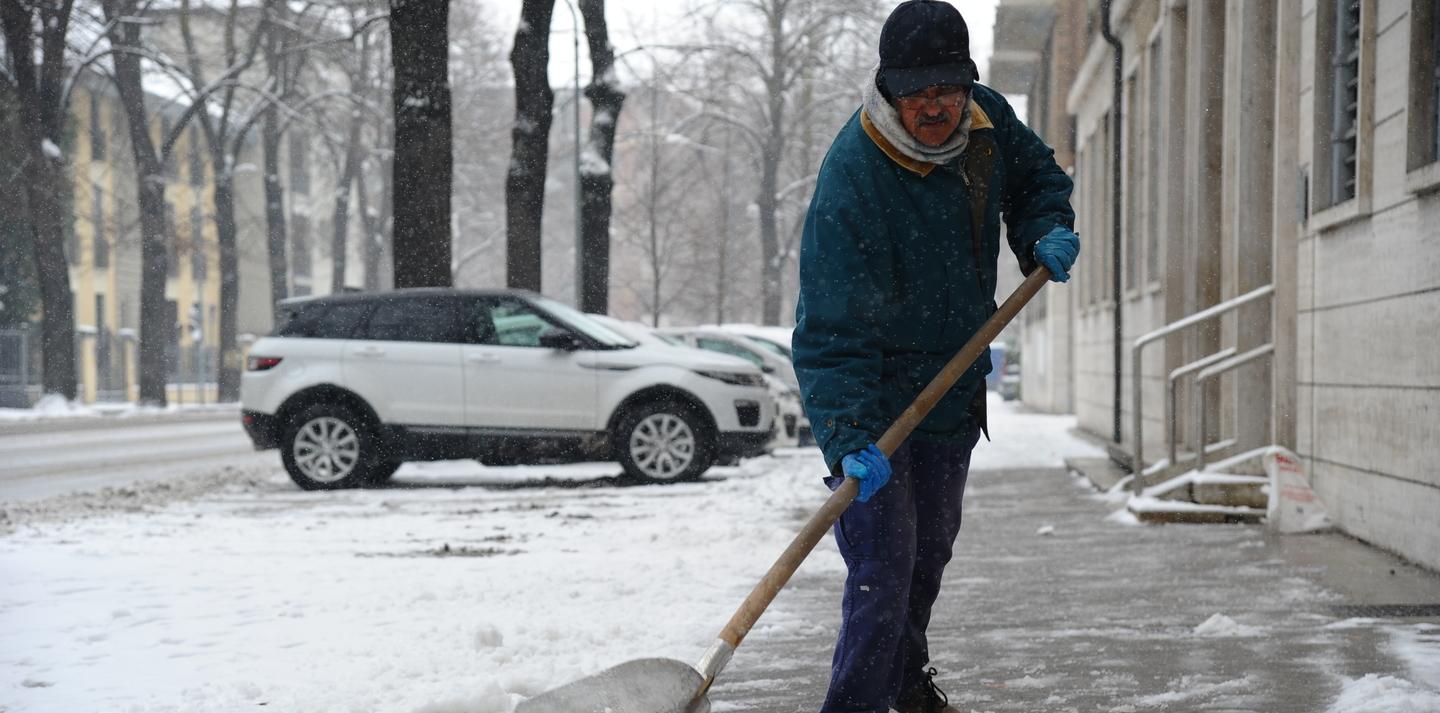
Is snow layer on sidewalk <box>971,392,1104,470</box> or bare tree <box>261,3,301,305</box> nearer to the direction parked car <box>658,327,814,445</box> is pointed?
the snow layer on sidewalk

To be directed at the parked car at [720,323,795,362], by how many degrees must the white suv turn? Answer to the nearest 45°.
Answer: approximately 45° to its left

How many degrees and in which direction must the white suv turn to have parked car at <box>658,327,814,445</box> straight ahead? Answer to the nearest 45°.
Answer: approximately 45° to its left

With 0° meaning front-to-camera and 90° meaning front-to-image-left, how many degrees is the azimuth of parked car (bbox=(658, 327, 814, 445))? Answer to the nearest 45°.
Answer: approximately 270°

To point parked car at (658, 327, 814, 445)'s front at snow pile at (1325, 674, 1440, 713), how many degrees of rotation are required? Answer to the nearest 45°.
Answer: approximately 90° to its right

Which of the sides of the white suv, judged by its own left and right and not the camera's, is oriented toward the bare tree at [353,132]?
left

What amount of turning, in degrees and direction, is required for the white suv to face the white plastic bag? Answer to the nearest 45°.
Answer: approximately 45° to its right

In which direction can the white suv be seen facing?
to the viewer's right

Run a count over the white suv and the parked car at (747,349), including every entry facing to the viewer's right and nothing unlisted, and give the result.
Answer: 2

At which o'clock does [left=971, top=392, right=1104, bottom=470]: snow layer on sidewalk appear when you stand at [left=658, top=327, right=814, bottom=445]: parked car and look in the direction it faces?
The snow layer on sidewalk is roughly at 11 o'clock from the parked car.

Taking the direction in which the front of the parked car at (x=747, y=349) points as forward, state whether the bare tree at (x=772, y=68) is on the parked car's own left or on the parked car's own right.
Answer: on the parked car's own left

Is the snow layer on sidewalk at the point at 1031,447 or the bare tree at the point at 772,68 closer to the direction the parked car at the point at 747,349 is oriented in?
the snow layer on sidewalk
